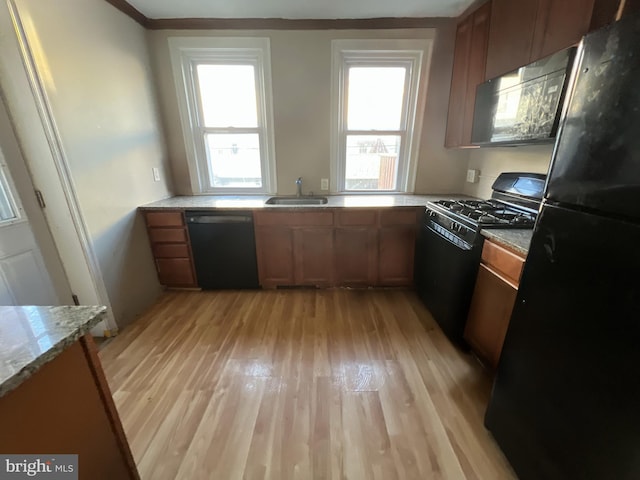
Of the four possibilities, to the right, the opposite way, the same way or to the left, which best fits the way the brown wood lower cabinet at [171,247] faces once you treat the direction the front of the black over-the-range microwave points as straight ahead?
to the left

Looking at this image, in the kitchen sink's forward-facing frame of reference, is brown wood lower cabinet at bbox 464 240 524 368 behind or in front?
in front

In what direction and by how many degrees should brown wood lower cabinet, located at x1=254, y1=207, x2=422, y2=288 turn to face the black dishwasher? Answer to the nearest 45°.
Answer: approximately 90° to its right

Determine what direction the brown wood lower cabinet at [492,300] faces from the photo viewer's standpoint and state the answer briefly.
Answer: facing the viewer and to the left of the viewer

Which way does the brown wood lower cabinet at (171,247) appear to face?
toward the camera

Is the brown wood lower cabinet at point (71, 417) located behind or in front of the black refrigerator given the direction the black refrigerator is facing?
in front

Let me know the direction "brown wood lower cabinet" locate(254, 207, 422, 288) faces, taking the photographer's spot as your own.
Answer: facing the viewer

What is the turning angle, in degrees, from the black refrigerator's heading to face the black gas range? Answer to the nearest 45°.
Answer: approximately 90° to its right

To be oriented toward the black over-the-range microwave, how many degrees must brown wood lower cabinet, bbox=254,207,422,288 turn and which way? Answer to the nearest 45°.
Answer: approximately 45° to its left

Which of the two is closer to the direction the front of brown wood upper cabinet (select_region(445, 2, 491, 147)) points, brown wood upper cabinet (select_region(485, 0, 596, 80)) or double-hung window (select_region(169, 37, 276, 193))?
the double-hung window

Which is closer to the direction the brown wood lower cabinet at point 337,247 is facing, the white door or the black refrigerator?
the black refrigerator

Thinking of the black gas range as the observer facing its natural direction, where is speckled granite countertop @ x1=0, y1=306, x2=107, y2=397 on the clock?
The speckled granite countertop is roughly at 11 o'clock from the black gas range.

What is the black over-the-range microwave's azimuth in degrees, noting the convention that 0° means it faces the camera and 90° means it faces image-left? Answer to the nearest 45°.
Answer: approximately 45°

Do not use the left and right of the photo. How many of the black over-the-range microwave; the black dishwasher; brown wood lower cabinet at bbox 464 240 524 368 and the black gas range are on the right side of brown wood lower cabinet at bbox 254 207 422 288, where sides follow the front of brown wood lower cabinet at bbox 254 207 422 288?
1

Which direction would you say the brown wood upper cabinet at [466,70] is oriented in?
to the viewer's left

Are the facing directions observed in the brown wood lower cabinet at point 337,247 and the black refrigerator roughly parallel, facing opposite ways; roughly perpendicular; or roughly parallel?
roughly perpendicular

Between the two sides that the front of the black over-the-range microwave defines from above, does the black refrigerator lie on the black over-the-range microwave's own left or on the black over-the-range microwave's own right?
on the black over-the-range microwave's own left

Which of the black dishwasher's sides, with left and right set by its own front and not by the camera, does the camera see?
front
